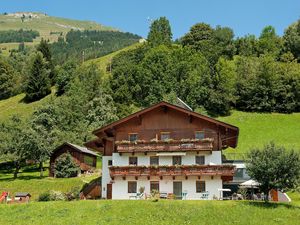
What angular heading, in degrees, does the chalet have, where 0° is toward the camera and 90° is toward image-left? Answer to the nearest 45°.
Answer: approximately 0°

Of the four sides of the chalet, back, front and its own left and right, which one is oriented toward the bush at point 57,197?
right
